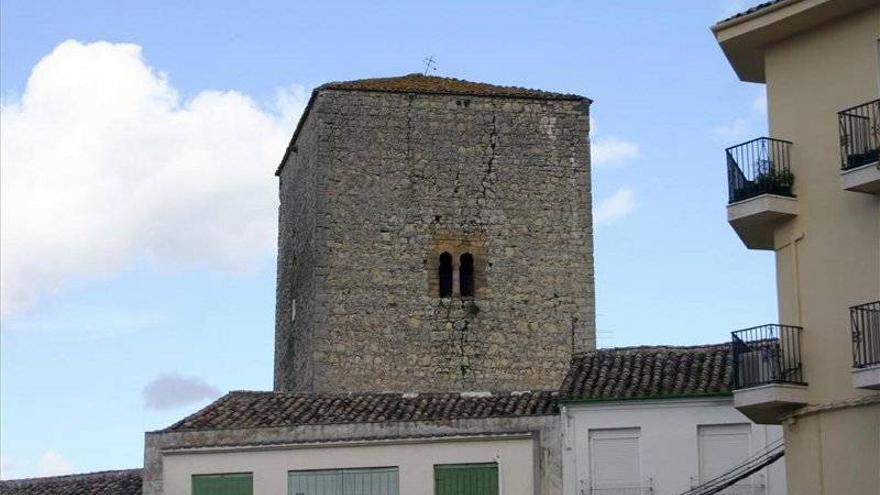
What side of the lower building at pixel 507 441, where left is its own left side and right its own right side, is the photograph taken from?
front

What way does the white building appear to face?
toward the camera

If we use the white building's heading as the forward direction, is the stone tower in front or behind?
behind

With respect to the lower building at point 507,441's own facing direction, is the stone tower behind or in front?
behind

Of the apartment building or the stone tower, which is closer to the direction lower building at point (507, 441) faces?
the apartment building

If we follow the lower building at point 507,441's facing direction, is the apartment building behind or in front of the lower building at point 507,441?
in front
